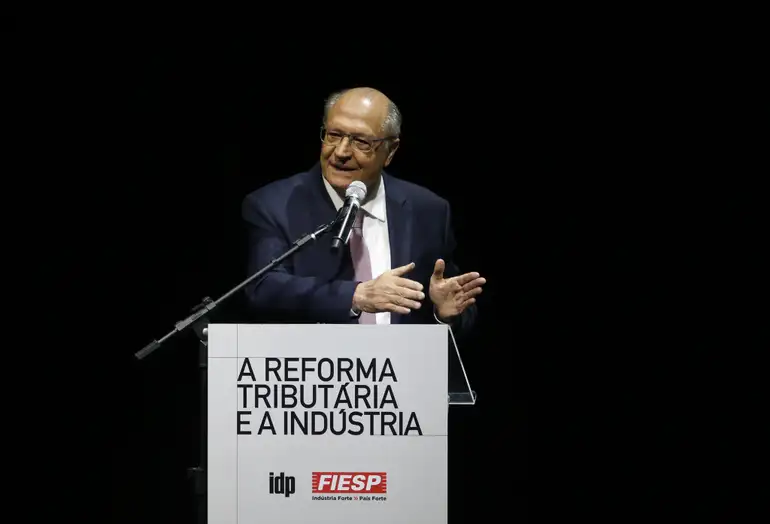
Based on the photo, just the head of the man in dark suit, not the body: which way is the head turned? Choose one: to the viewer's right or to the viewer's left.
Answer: to the viewer's left

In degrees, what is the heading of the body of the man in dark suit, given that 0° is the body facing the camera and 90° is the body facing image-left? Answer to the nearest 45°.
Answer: approximately 0°
